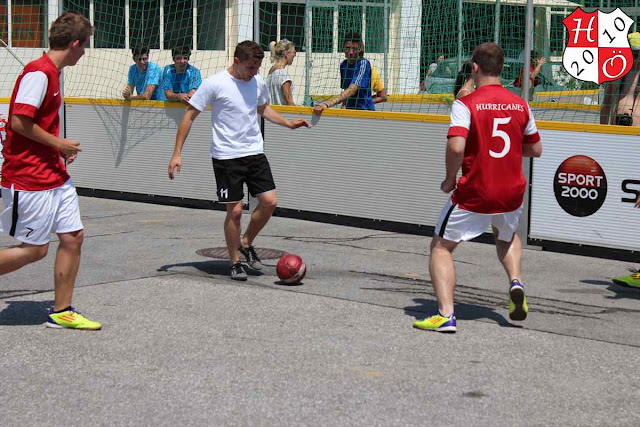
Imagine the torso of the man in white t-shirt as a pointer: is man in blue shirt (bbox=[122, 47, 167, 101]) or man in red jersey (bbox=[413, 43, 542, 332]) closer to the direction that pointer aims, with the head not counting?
the man in red jersey

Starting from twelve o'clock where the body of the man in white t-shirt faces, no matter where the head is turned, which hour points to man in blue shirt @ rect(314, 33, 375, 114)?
The man in blue shirt is roughly at 8 o'clock from the man in white t-shirt.

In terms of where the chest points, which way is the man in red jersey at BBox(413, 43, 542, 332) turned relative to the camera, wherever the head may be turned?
away from the camera

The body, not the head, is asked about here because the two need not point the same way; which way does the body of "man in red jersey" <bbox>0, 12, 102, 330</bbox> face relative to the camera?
to the viewer's right

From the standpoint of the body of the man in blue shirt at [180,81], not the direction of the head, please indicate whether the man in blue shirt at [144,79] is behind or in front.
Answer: behind

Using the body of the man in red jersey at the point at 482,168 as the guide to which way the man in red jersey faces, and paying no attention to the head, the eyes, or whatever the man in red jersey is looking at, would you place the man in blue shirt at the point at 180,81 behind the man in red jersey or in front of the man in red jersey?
in front

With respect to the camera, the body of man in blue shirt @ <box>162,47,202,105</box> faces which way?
toward the camera

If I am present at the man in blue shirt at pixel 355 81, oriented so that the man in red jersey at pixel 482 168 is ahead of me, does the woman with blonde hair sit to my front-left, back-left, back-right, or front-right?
back-right

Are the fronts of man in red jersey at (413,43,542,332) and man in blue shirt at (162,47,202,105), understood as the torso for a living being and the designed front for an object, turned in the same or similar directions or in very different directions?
very different directions

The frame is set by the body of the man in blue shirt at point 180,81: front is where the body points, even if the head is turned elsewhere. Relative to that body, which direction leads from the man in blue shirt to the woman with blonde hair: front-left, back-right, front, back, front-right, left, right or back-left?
front-left

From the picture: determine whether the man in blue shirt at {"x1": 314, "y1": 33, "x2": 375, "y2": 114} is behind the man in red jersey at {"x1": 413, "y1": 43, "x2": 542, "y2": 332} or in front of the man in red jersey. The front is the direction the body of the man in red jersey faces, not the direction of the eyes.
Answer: in front

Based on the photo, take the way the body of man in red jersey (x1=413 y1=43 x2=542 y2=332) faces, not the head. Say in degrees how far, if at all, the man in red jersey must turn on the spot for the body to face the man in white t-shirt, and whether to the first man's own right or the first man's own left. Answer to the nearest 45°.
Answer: approximately 45° to the first man's own left

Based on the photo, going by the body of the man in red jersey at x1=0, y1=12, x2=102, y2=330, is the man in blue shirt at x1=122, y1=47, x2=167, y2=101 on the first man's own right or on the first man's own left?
on the first man's own left

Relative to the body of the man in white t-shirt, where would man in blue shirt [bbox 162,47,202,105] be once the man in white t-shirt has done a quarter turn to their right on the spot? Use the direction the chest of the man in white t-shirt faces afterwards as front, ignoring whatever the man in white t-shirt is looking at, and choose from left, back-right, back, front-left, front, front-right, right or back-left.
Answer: back-right
